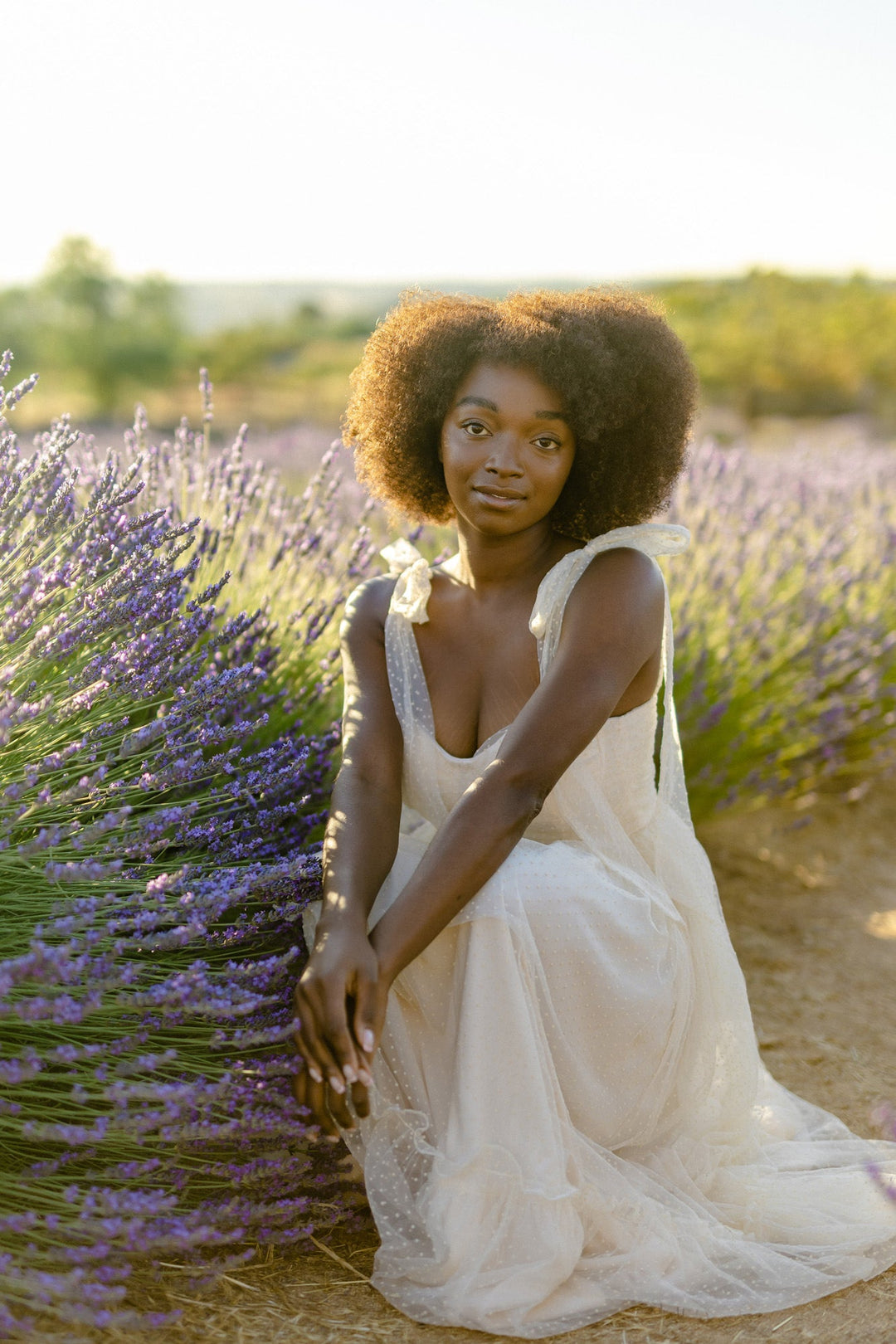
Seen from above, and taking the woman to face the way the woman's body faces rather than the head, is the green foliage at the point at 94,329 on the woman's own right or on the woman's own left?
on the woman's own right

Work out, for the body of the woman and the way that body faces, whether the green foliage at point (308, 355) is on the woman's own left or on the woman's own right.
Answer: on the woman's own right

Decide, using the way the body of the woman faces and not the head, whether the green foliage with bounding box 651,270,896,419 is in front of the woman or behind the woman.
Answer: behind

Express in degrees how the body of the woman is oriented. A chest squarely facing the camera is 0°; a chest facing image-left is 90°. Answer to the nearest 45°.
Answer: approximately 45°
